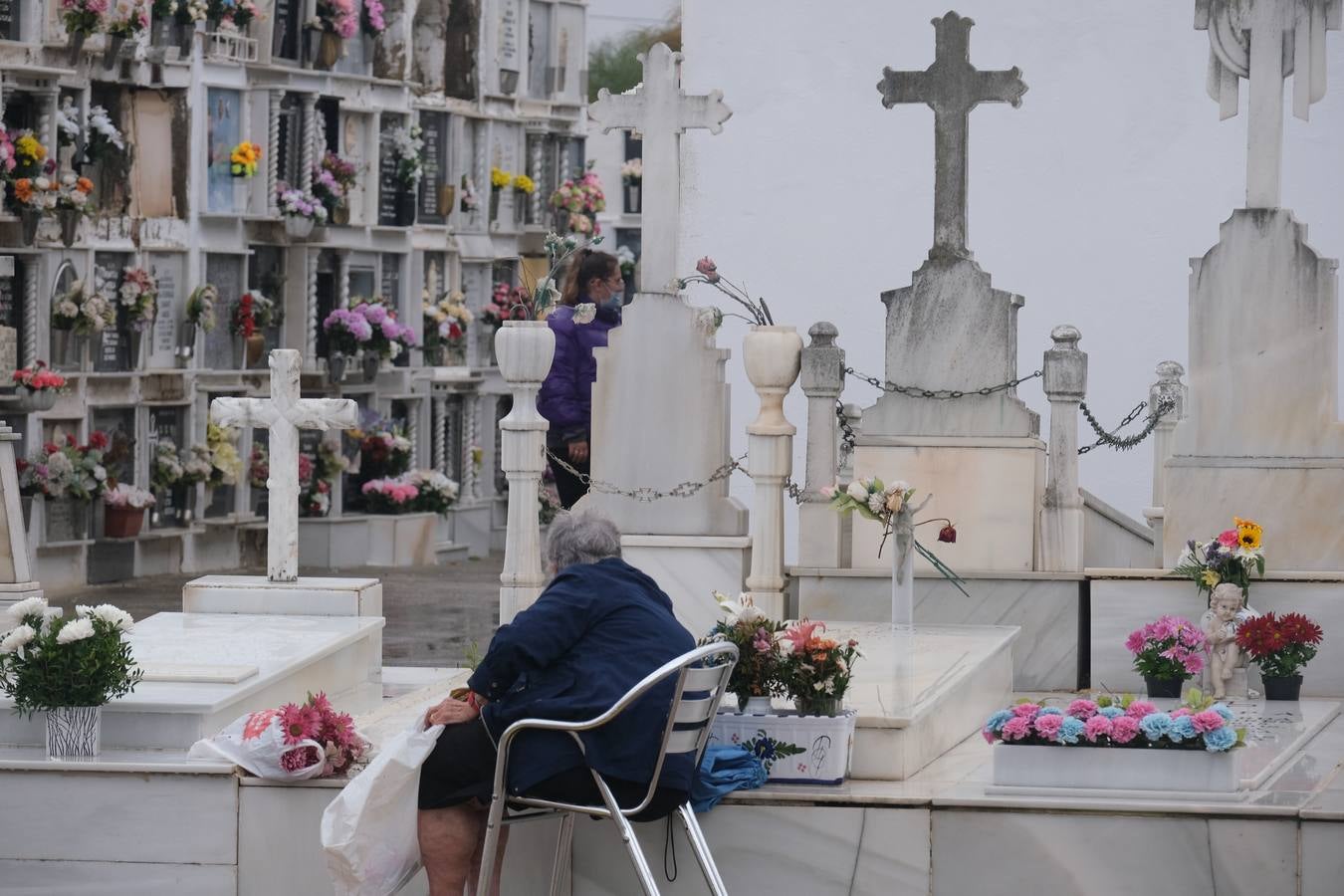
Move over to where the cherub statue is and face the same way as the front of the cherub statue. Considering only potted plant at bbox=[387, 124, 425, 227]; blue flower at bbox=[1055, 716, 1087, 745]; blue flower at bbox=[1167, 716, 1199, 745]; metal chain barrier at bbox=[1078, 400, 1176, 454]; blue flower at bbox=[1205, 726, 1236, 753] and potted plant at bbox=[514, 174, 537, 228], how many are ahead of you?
3

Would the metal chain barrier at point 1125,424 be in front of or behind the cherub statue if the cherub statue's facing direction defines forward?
behind

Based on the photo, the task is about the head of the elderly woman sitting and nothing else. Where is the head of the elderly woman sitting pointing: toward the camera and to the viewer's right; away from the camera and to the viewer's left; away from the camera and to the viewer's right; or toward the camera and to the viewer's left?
away from the camera and to the viewer's left
